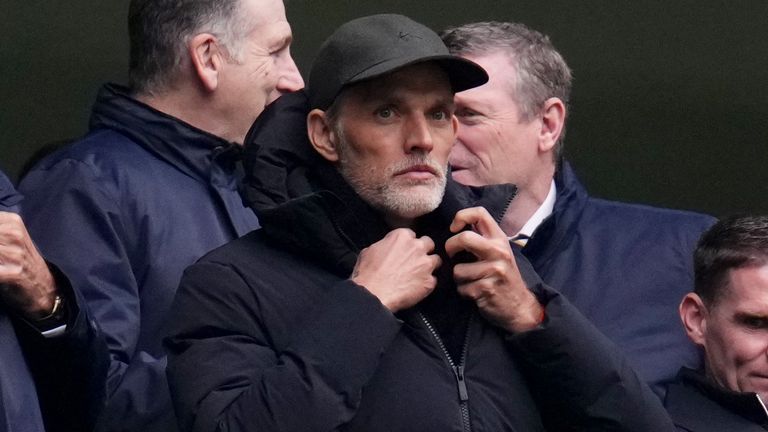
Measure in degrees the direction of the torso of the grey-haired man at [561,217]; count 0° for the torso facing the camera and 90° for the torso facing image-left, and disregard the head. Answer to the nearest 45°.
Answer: approximately 45°

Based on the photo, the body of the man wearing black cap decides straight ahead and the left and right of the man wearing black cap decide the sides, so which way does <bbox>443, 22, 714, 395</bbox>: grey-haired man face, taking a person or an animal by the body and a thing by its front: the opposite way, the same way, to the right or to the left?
to the right

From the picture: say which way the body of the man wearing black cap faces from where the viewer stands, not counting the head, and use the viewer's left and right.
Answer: facing the viewer and to the right of the viewer

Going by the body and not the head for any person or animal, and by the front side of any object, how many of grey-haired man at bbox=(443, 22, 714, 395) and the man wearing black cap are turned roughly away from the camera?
0

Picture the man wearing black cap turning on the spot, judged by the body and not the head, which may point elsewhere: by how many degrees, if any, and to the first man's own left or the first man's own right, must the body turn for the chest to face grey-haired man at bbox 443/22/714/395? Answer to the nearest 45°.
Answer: approximately 90° to the first man's own left
